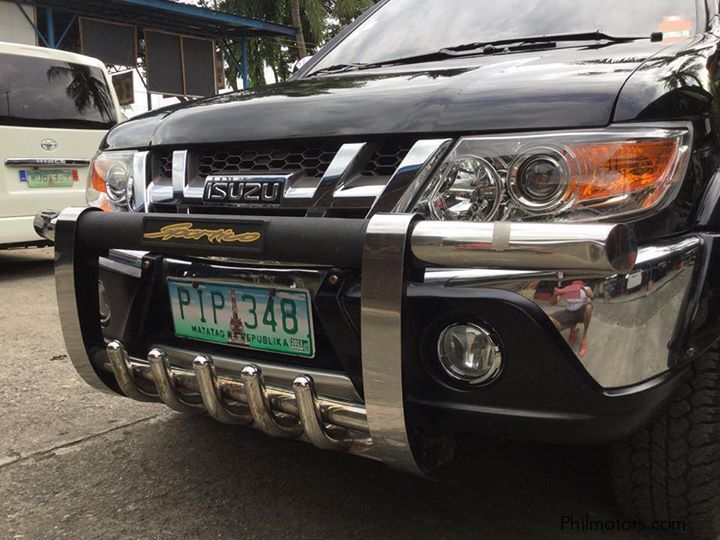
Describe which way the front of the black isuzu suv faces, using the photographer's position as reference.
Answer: facing the viewer and to the left of the viewer

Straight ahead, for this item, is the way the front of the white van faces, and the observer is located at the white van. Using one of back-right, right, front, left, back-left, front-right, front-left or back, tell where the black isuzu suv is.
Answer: back

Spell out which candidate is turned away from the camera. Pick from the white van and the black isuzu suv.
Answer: the white van

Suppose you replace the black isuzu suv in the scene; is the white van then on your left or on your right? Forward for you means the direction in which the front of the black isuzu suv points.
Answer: on your right

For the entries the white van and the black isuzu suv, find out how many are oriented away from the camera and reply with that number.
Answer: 1

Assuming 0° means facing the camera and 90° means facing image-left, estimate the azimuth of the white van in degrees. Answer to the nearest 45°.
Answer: approximately 180°
